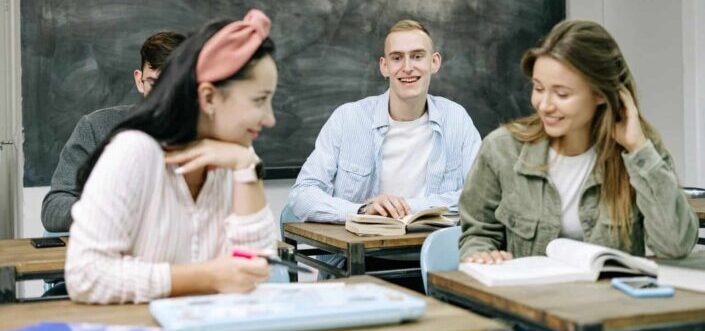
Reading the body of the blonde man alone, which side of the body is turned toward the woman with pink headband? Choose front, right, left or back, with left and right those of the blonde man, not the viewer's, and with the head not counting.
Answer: front

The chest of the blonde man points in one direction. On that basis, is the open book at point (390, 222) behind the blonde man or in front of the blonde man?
in front

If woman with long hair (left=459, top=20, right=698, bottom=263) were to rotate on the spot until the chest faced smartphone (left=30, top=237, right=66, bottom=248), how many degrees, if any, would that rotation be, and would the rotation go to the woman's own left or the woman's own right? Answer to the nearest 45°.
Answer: approximately 90° to the woman's own right

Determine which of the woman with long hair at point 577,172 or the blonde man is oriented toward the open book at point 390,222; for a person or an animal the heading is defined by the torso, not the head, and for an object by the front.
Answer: the blonde man

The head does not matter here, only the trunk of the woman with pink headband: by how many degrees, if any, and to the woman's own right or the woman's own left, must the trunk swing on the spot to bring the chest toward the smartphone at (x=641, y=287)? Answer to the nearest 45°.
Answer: approximately 45° to the woman's own left

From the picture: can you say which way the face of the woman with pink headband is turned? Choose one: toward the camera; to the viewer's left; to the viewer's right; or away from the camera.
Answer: to the viewer's right

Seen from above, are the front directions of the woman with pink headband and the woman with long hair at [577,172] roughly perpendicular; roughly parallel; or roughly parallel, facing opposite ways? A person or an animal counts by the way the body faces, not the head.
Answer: roughly perpendicular

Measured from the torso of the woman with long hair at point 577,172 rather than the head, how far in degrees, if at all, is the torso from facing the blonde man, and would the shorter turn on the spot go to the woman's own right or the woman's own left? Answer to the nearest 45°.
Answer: approximately 135° to the woman's own right
